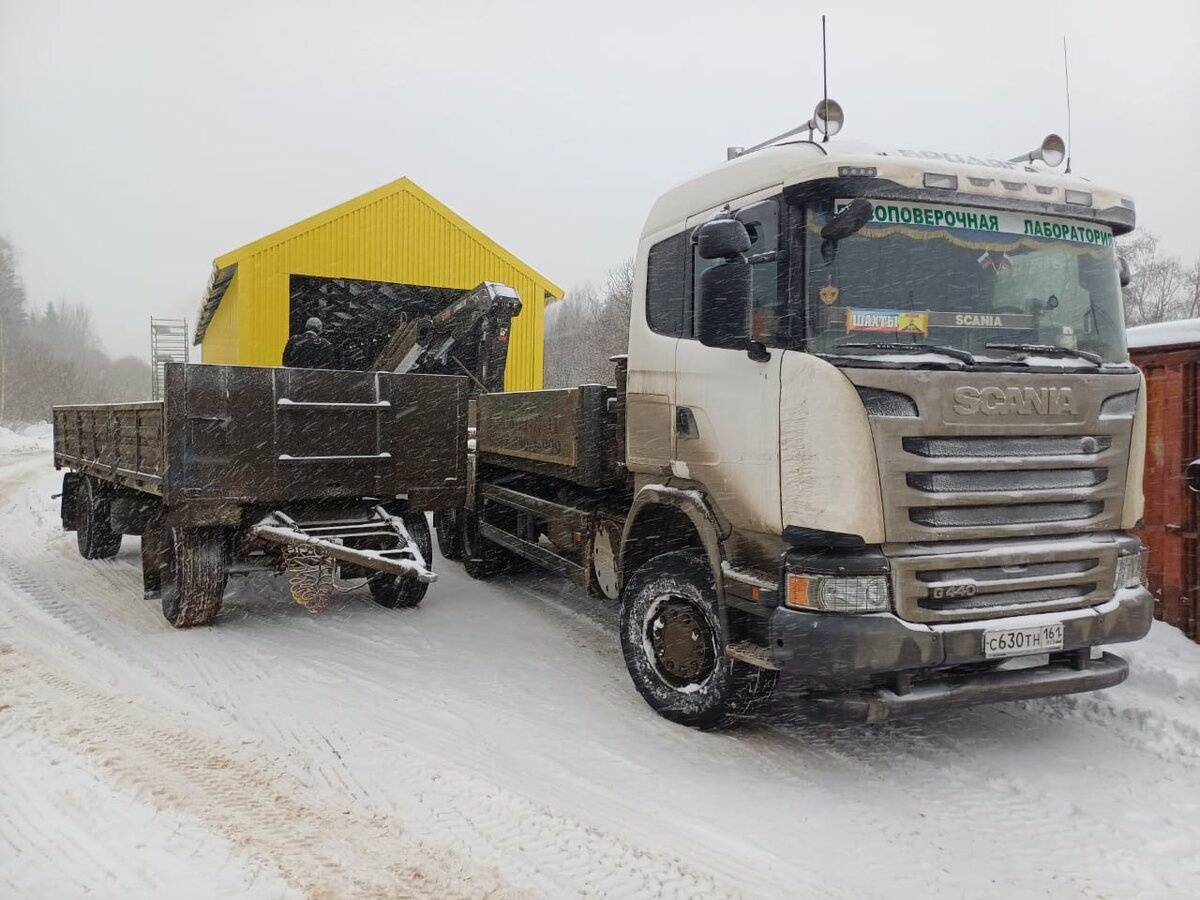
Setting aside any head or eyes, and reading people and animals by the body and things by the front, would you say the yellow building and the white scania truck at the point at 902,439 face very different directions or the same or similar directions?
same or similar directions

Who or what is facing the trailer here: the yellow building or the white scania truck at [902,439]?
the yellow building

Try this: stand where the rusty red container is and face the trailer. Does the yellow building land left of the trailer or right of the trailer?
right

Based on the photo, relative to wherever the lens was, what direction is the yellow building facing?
facing the viewer

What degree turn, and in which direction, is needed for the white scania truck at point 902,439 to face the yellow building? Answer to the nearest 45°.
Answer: approximately 180°

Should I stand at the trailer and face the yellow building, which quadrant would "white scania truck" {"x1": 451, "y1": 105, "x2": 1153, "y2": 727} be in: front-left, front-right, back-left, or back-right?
back-right

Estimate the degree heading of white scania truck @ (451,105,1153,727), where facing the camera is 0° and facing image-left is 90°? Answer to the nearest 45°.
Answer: approximately 315°

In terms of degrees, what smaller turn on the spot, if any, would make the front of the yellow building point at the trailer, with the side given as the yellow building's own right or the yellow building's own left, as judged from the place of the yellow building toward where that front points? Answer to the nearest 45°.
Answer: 0° — it already faces it

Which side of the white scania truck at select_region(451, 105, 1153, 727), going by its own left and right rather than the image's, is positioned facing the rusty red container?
left

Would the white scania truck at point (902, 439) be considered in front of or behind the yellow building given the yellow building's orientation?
in front

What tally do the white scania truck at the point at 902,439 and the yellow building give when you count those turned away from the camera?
0
